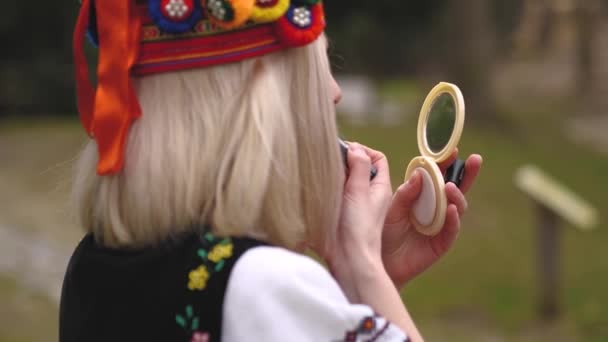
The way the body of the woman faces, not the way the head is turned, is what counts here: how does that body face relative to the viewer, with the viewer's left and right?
facing away from the viewer and to the right of the viewer

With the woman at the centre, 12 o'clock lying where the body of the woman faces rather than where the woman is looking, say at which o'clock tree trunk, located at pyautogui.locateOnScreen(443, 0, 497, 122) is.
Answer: The tree trunk is roughly at 11 o'clock from the woman.

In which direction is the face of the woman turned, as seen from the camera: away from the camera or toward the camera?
away from the camera
